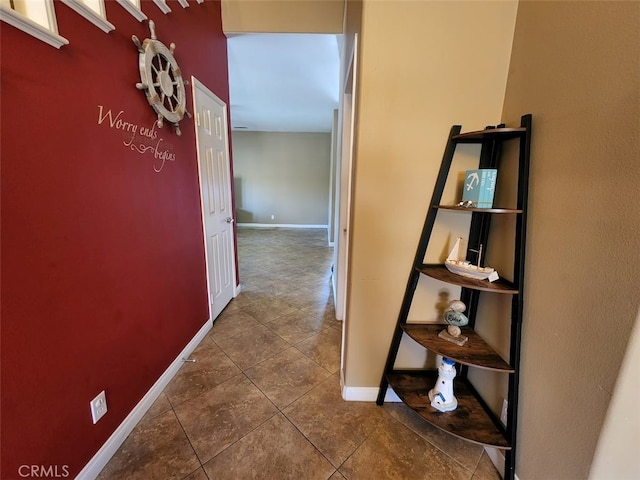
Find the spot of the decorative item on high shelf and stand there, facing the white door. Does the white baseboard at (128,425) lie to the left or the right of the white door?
left

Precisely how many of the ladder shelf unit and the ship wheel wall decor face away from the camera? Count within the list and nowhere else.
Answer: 0

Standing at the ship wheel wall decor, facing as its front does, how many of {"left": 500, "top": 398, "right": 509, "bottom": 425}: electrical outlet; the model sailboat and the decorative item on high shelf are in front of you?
3

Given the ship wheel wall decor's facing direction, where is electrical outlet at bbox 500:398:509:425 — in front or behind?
in front

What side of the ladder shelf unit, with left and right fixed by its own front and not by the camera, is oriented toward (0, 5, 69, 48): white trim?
front

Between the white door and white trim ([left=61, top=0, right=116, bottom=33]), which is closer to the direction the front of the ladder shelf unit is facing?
the white trim

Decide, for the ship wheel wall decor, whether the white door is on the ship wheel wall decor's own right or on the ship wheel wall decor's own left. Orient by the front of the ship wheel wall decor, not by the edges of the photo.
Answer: on the ship wheel wall decor's own left

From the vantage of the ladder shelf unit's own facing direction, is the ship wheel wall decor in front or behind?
in front

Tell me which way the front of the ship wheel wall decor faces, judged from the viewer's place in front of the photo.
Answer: facing the viewer and to the right of the viewer

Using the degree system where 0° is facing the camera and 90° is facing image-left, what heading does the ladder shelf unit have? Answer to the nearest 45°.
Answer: approximately 45°
